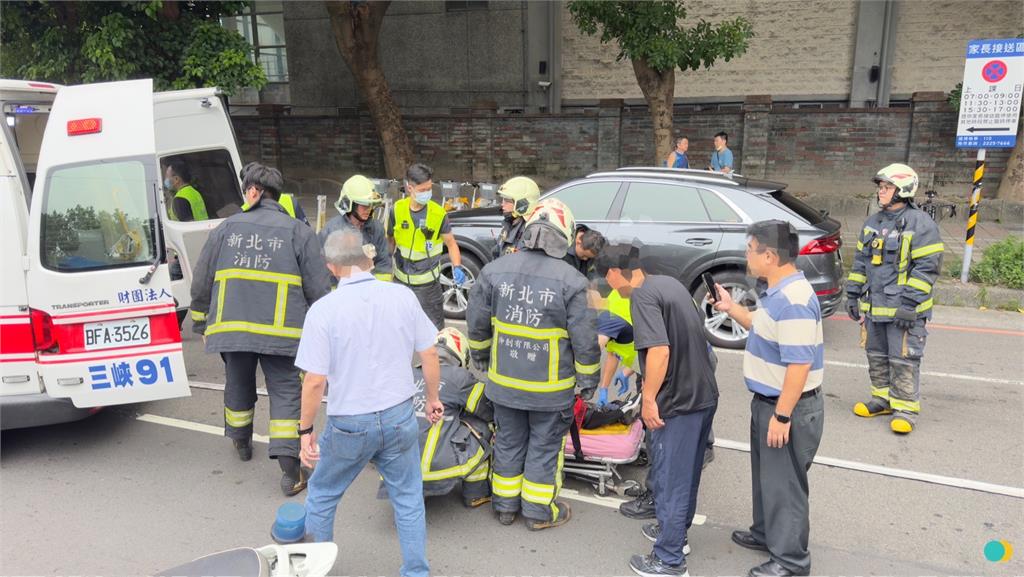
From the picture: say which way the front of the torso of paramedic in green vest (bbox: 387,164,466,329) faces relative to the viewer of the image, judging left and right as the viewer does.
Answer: facing the viewer

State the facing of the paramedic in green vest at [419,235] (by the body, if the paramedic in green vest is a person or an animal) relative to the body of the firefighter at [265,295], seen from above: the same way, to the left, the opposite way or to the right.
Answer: the opposite way

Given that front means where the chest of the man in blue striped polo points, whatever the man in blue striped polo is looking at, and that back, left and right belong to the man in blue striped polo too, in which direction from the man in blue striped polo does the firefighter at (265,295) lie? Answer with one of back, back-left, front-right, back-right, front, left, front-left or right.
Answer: front

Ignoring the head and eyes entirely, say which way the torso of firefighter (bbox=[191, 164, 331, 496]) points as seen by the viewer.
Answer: away from the camera

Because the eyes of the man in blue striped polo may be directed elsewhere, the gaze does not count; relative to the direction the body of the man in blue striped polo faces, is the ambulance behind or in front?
in front

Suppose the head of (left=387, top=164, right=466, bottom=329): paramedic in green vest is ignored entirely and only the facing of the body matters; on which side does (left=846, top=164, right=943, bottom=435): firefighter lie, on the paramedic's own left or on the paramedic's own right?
on the paramedic's own left

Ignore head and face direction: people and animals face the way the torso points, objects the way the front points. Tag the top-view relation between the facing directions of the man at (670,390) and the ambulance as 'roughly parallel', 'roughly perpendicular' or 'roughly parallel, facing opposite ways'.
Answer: roughly parallel

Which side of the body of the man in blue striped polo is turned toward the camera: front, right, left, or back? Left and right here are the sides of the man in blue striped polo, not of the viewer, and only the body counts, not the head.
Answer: left

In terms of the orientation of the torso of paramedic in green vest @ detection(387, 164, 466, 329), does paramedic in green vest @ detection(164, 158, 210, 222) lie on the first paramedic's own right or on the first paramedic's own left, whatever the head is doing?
on the first paramedic's own right

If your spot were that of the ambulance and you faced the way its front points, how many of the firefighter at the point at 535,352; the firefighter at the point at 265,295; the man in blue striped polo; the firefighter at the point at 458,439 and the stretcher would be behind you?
5

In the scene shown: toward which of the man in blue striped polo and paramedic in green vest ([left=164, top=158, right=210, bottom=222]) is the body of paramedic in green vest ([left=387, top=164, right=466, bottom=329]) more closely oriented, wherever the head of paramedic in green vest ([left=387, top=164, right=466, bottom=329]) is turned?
the man in blue striped polo

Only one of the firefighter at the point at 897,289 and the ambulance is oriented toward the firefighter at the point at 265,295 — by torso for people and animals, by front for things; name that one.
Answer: the firefighter at the point at 897,289

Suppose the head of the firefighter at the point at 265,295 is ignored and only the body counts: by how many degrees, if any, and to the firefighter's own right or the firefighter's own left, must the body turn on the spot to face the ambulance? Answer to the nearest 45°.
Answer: approximately 45° to the firefighter's own left

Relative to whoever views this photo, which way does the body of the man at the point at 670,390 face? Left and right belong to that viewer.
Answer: facing to the left of the viewer

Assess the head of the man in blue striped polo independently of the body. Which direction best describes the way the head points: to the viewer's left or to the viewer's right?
to the viewer's left

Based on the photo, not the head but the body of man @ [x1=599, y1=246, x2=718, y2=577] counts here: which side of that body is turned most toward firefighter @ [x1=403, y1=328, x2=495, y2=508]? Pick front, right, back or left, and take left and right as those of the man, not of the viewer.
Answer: front

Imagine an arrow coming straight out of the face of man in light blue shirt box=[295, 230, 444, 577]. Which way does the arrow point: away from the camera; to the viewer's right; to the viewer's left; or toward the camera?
away from the camera
